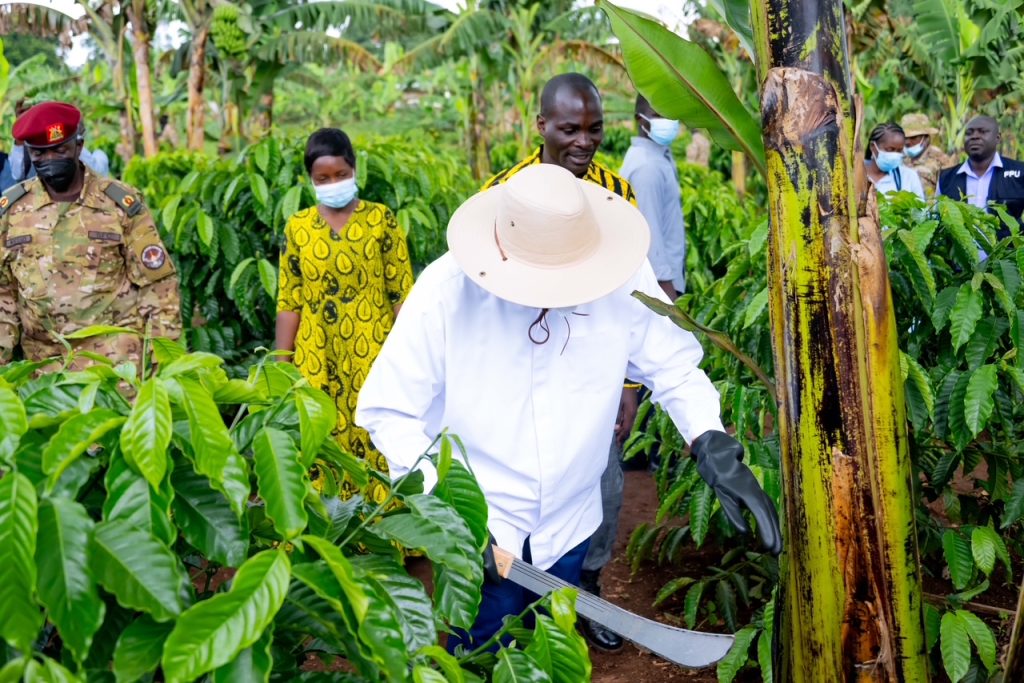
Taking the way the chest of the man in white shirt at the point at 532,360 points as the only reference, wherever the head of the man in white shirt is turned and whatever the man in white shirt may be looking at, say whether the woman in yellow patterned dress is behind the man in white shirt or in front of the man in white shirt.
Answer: behind

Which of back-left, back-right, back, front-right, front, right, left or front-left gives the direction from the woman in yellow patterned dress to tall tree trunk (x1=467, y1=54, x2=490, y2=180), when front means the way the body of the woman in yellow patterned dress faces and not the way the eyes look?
back

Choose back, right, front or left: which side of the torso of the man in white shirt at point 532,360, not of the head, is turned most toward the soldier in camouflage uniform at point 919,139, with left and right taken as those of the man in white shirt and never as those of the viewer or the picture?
back

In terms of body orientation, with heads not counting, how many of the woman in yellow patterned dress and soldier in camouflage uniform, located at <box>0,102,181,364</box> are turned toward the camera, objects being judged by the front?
2

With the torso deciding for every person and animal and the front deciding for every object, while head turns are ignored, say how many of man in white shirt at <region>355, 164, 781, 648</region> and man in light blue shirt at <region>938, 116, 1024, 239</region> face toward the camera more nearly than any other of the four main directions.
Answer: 2

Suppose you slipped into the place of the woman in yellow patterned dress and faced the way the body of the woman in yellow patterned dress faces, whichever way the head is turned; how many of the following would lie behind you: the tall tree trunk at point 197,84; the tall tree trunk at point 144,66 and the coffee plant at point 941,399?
2

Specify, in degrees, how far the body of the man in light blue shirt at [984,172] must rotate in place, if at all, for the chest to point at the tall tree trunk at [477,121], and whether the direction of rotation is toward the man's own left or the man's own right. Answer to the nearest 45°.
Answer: approximately 135° to the man's own right

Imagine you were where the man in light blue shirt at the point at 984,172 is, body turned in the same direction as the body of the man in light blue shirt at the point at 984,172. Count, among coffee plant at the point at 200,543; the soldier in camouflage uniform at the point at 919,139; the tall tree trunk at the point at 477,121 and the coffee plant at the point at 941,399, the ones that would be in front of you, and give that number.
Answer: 2

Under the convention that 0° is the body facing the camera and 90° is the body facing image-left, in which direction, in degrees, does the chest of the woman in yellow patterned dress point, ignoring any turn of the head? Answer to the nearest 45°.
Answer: approximately 0°

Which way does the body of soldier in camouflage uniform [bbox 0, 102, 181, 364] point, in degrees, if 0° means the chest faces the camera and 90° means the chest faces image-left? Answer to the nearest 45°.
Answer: approximately 0°

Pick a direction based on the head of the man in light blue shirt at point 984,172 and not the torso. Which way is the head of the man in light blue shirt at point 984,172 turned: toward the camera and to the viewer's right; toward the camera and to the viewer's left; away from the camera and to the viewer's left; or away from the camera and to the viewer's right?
toward the camera and to the viewer's left

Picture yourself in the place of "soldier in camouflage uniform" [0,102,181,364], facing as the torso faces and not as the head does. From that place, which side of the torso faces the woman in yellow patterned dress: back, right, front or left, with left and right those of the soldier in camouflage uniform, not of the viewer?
left

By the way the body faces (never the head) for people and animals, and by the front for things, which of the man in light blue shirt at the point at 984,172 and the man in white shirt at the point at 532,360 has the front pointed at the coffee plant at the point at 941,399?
the man in light blue shirt

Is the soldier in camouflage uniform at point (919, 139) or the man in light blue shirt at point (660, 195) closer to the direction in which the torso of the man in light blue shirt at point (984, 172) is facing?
the man in light blue shirt

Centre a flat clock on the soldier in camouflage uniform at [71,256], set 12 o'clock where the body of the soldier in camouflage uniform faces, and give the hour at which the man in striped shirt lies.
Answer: The man in striped shirt is roughly at 10 o'clock from the soldier in camouflage uniform.

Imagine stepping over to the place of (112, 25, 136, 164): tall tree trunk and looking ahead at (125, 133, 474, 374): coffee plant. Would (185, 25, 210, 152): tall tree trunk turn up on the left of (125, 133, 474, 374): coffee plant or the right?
left
